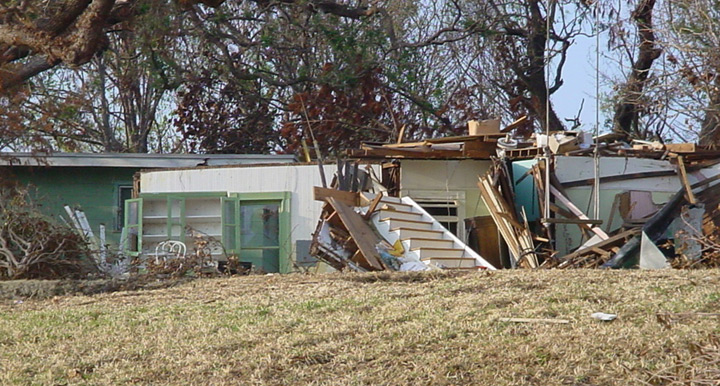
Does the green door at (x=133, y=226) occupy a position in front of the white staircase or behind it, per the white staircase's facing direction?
behind

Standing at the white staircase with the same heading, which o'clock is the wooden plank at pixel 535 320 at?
The wooden plank is roughly at 1 o'clock from the white staircase.

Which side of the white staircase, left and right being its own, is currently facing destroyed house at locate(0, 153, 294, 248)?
back

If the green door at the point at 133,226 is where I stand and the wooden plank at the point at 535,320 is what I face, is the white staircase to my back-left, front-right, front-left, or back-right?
front-left

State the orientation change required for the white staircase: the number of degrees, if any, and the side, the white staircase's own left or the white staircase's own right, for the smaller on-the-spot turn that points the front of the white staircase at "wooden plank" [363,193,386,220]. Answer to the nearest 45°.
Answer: approximately 135° to the white staircase's own right

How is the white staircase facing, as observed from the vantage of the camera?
facing the viewer and to the right of the viewer

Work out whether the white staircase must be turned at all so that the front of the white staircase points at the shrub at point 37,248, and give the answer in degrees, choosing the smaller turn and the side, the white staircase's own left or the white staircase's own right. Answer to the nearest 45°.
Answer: approximately 135° to the white staircase's own right

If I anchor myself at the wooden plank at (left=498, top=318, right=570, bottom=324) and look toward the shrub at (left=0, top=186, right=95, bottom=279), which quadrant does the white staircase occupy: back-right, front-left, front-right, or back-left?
front-right

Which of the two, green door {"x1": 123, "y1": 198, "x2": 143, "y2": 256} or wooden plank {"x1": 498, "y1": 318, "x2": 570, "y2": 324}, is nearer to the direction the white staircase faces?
the wooden plank
